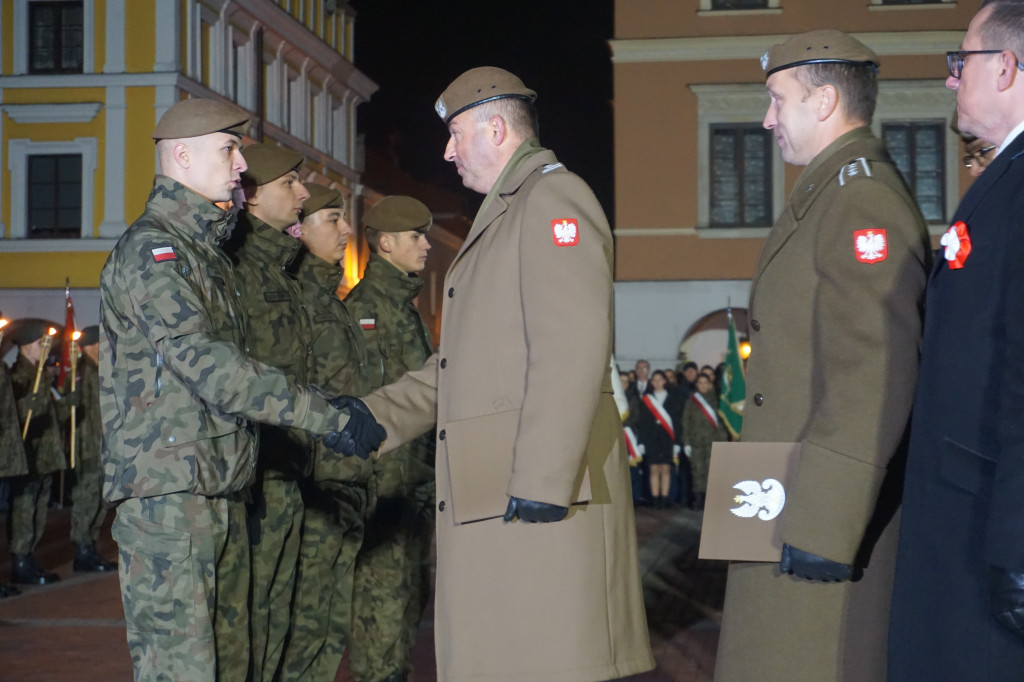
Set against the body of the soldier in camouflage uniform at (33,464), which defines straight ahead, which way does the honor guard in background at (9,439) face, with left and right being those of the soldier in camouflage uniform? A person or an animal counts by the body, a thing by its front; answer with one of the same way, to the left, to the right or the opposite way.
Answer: the same way

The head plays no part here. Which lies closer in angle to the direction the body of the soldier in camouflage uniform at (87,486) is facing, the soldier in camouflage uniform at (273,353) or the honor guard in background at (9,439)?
the soldier in camouflage uniform

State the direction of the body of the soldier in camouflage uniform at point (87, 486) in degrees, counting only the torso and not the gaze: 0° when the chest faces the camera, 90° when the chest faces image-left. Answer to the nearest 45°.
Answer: approximately 270°

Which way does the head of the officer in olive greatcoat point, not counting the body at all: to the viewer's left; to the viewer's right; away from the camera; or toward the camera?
to the viewer's left

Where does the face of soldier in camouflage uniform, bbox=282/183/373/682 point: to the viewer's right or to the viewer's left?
to the viewer's right

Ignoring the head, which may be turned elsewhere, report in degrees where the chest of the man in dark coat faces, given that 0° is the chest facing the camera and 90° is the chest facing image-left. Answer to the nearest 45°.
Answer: approximately 90°

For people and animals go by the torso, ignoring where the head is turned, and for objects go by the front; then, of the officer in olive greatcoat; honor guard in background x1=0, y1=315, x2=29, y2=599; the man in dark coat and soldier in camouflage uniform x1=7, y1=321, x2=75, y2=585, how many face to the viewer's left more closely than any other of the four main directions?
2

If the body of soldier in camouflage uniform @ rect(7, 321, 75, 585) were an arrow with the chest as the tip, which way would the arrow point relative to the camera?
to the viewer's right

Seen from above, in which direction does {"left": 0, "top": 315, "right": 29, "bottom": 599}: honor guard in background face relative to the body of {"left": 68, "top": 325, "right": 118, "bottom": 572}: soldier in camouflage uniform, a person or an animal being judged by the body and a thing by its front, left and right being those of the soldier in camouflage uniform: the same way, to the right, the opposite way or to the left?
the same way

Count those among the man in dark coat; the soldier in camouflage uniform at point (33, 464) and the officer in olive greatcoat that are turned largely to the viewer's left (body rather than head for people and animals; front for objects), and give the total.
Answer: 2

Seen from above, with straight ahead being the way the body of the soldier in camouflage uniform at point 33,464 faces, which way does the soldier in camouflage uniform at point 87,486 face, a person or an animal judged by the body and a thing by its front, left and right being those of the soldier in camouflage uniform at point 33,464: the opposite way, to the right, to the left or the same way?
the same way

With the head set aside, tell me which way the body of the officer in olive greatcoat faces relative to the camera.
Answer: to the viewer's left

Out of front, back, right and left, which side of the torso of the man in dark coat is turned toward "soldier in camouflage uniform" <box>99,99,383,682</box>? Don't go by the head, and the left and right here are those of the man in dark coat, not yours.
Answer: front

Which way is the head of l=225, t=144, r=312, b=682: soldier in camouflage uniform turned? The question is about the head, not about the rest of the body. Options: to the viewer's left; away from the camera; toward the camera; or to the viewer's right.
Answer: to the viewer's right

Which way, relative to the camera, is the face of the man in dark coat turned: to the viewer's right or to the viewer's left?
to the viewer's left
